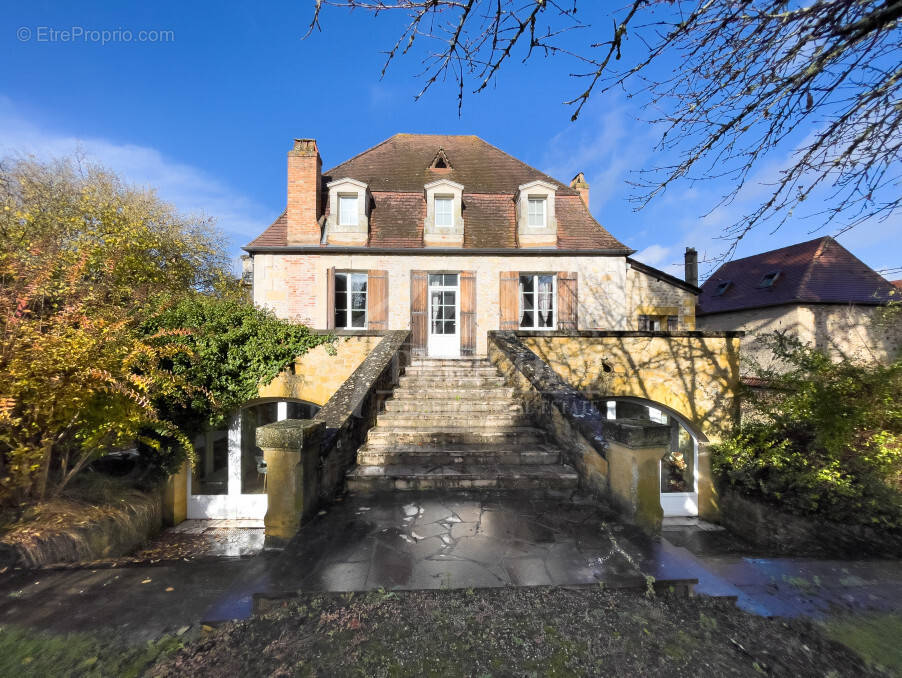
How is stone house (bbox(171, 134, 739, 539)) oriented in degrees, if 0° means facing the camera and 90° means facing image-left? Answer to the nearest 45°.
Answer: approximately 0°

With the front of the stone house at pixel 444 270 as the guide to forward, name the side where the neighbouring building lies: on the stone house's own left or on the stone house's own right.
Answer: on the stone house's own left

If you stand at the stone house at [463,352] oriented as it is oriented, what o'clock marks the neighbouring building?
The neighbouring building is roughly at 8 o'clock from the stone house.

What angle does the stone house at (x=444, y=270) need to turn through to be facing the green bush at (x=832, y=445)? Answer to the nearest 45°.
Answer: approximately 45° to its left

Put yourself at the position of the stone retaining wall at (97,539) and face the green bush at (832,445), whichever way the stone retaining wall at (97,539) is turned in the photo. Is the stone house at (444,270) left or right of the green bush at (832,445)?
left

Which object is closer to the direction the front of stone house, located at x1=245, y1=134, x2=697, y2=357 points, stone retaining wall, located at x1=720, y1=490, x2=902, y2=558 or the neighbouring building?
the stone retaining wall

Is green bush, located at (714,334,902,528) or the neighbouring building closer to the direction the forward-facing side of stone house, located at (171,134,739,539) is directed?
the green bush
